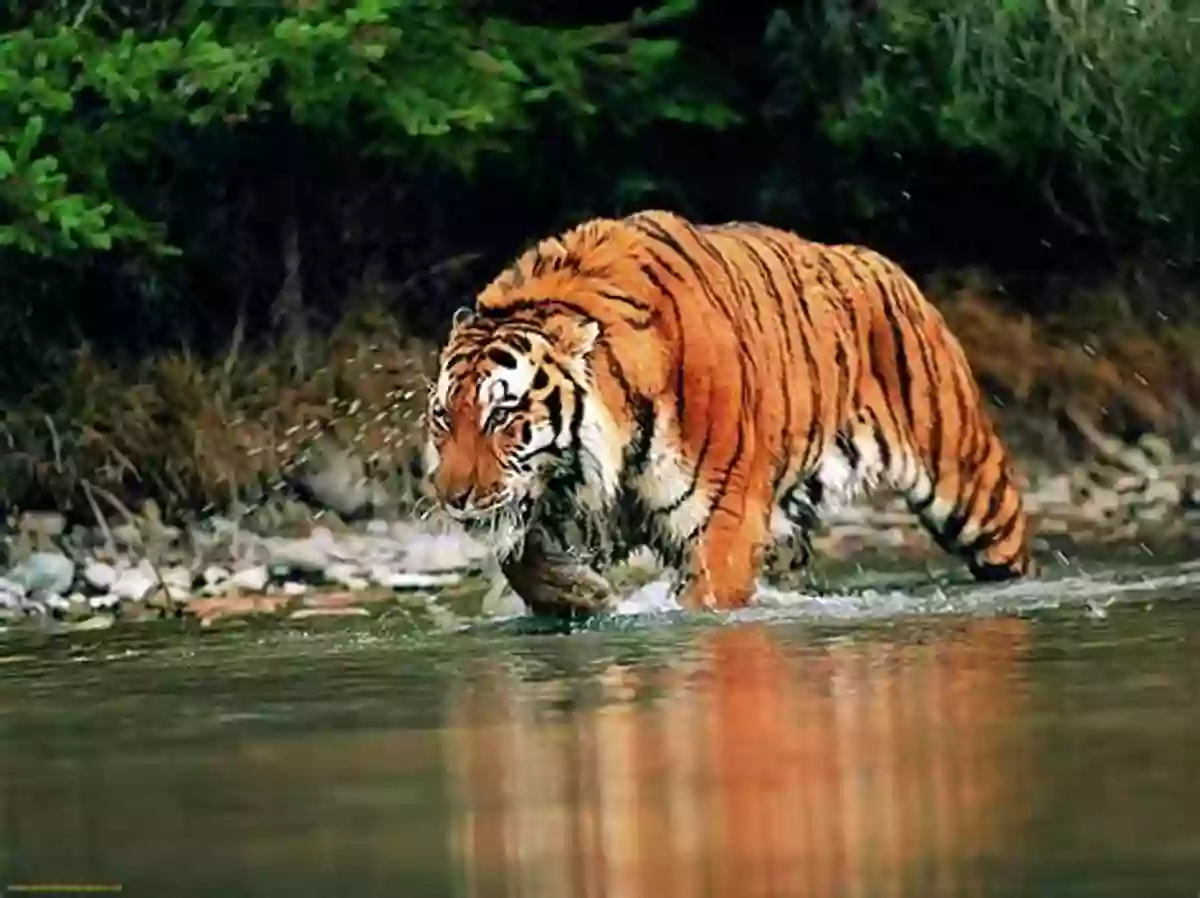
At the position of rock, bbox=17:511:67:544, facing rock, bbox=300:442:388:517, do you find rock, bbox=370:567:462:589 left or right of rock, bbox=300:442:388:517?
right

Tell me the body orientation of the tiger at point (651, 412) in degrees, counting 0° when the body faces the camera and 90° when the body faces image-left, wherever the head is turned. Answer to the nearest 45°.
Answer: approximately 45°

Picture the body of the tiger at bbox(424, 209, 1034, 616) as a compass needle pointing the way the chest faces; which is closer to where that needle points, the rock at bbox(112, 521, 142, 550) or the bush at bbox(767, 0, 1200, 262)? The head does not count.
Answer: the rock

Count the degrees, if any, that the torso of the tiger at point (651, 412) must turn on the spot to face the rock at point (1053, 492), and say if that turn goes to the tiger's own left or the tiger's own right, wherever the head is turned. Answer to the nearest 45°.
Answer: approximately 180°

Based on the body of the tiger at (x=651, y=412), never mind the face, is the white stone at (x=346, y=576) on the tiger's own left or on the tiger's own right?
on the tiger's own right
